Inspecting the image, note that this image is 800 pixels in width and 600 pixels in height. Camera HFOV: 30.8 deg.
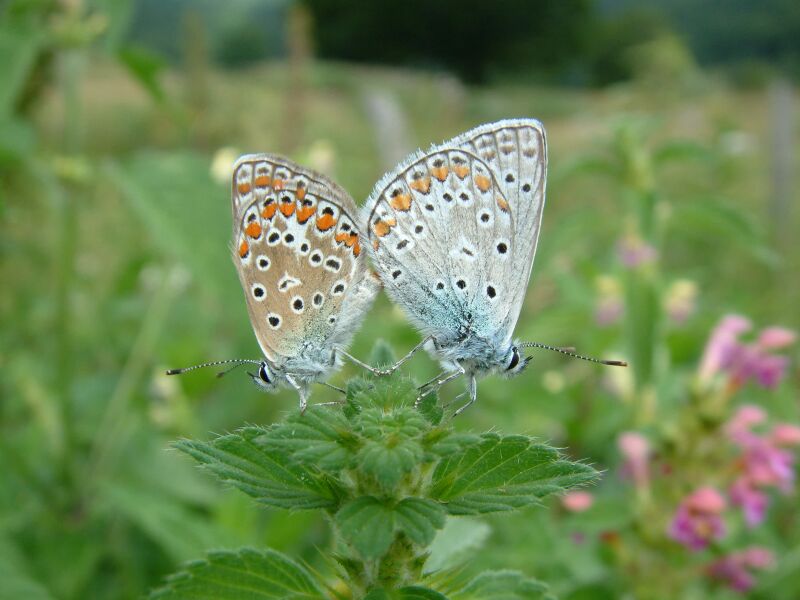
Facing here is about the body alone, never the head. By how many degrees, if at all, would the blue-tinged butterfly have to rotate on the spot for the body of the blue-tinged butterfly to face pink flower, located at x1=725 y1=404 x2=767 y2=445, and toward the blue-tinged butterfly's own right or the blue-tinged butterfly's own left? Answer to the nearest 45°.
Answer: approximately 45° to the blue-tinged butterfly's own left

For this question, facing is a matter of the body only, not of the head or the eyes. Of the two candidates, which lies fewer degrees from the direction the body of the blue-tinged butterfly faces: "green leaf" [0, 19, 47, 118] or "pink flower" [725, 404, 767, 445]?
the pink flower

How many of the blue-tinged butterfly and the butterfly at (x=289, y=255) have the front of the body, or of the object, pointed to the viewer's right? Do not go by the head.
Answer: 1

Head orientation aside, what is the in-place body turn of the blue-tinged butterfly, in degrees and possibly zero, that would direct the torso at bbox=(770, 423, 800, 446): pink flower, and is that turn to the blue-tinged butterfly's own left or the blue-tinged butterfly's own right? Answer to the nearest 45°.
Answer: approximately 45° to the blue-tinged butterfly's own left

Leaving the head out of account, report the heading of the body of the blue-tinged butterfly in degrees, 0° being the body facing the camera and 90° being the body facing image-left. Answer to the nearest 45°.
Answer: approximately 270°

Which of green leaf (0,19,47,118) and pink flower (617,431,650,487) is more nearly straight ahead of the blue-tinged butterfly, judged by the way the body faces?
the pink flower

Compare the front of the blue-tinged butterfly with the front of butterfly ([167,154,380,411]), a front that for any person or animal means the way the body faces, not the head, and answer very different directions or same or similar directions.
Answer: very different directions

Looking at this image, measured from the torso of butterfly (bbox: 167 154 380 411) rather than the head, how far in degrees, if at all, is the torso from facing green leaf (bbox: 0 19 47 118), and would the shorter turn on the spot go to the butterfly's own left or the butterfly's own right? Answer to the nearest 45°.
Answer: approximately 45° to the butterfly's own right

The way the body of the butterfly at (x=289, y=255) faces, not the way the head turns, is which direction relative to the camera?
to the viewer's left

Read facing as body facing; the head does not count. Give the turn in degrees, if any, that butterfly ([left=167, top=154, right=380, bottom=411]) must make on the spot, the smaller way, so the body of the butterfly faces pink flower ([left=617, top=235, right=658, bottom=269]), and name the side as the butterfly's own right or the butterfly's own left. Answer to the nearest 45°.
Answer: approximately 135° to the butterfly's own right
